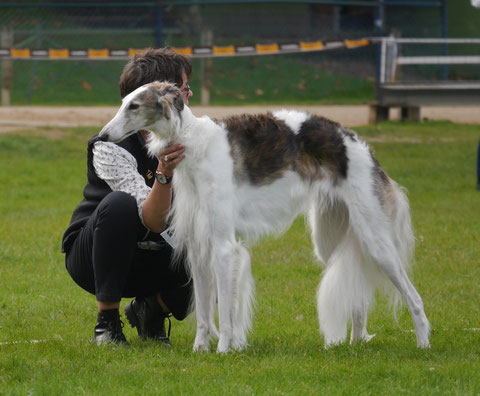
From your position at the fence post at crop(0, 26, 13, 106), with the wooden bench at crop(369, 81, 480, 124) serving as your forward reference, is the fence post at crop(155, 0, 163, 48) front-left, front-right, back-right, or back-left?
front-left

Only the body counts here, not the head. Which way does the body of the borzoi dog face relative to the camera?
to the viewer's left

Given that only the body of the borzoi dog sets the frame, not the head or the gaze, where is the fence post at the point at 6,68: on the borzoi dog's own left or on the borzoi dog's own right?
on the borzoi dog's own right

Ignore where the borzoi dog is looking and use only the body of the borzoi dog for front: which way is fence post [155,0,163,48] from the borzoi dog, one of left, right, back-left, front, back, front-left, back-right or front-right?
right

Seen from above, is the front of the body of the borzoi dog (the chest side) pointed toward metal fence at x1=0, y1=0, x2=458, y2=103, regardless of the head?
no

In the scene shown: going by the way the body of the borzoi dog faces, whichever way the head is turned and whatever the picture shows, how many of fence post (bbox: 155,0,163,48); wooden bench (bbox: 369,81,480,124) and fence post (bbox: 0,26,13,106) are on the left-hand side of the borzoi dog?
0

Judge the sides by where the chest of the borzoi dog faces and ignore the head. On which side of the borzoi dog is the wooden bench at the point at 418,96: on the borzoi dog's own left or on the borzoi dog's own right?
on the borzoi dog's own right

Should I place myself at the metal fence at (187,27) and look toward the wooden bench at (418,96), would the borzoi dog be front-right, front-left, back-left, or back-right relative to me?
front-right

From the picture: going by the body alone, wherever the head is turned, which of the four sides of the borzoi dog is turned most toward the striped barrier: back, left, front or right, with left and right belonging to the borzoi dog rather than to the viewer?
right
